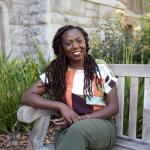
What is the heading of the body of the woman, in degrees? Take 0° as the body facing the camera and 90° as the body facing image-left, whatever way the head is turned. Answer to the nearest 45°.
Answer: approximately 0°

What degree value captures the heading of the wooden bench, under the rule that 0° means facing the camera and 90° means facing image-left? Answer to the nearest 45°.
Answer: approximately 45°
